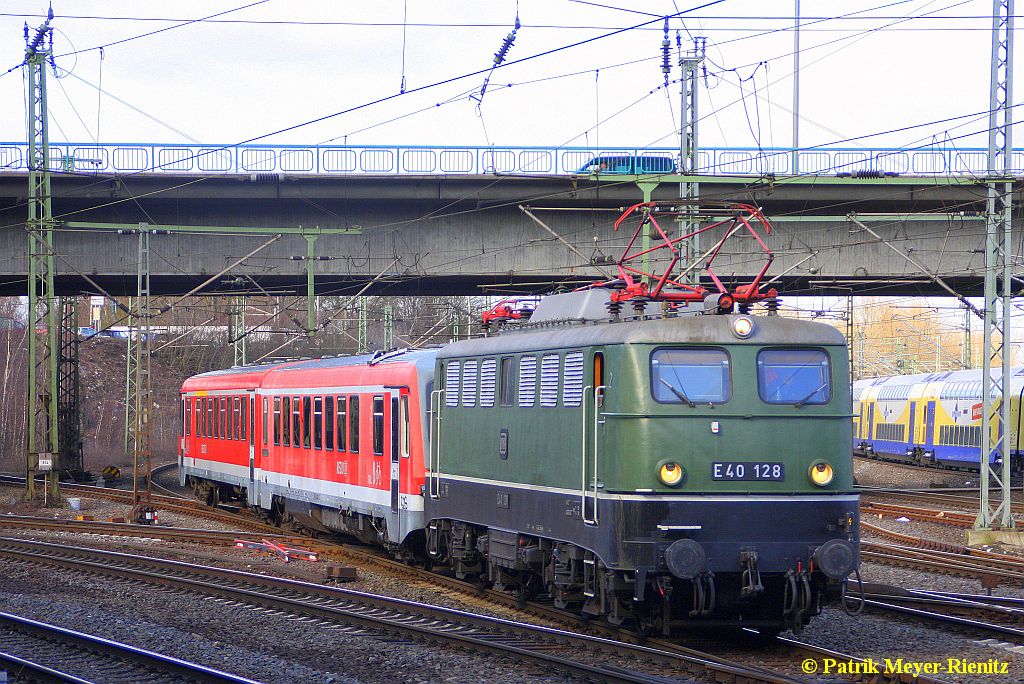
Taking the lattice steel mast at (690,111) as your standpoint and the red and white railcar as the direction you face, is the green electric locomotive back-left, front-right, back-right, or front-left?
front-left

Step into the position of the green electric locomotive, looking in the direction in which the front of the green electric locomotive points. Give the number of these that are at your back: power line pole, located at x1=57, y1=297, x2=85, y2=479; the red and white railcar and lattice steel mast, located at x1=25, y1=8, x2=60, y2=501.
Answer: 3

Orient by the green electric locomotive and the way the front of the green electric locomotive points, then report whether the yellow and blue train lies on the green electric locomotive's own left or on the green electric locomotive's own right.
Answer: on the green electric locomotive's own left

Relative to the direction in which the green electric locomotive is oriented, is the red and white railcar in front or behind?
behind

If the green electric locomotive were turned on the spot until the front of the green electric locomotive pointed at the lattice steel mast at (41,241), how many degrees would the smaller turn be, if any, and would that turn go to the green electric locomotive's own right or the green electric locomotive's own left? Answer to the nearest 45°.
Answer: approximately 180°

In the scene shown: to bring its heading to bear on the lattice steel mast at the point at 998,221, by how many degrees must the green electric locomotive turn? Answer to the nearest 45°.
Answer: approximately 90° to its left

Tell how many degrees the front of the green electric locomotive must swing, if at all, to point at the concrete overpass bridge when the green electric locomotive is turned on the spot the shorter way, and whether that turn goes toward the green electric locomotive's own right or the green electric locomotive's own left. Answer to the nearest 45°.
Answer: approximately 135° to the green electric locomotive's own left

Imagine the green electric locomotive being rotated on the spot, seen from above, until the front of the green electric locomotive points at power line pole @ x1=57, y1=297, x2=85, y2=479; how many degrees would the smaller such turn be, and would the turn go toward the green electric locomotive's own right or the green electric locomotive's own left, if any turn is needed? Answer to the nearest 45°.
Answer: approximately 180°
